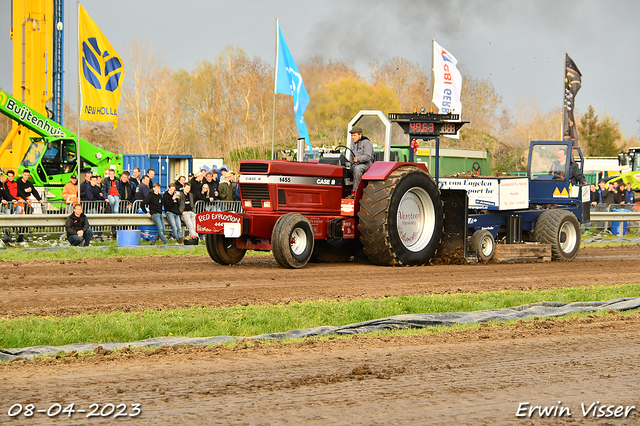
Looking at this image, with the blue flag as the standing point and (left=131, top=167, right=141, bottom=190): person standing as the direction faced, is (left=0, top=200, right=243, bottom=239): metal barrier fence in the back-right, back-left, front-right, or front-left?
front-left

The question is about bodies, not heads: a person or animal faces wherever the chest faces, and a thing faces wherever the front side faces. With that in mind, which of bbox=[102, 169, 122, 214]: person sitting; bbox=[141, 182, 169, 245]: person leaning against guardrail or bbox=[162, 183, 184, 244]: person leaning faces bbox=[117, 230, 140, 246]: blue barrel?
bbox=[102, 169, 122, 214]: person sitting

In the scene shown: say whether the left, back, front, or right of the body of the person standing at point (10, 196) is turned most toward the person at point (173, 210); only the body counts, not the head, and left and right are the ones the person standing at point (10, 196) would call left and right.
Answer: left

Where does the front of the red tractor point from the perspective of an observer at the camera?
facing the viewer and to the left of the viewer

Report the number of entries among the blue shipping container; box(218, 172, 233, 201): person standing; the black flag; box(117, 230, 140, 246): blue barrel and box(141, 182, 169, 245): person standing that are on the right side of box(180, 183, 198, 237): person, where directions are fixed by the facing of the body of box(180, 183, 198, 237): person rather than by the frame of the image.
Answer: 2

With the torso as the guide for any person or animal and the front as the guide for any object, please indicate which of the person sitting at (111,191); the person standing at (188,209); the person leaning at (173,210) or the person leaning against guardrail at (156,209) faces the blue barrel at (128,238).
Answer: the person sitting at (111,191)

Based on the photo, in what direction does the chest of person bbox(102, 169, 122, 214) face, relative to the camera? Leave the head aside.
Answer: toward the camera

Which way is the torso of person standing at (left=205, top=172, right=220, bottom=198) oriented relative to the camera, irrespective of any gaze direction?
toward the camera

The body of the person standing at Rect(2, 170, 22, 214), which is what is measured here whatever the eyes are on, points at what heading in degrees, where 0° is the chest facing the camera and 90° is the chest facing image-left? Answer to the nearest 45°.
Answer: approximately 0°

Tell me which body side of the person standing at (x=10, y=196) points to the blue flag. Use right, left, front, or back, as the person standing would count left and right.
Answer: left

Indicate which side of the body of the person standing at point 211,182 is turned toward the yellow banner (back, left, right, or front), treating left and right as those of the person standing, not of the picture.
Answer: right

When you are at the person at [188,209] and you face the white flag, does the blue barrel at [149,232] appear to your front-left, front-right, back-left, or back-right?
back-left

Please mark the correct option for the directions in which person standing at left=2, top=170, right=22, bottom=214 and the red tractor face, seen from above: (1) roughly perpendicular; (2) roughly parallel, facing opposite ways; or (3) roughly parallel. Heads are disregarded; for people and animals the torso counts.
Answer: roughly perpendicular

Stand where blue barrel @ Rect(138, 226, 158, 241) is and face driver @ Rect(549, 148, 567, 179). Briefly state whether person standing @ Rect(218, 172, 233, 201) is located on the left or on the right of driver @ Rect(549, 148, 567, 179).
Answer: left

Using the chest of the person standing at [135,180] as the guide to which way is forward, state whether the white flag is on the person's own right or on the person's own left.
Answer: on the person's own left

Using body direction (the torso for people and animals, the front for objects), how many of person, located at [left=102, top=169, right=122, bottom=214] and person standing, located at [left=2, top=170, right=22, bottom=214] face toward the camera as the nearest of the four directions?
2

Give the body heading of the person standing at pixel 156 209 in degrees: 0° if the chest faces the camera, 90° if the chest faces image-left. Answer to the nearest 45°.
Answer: approximately 315°
